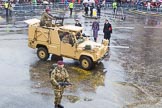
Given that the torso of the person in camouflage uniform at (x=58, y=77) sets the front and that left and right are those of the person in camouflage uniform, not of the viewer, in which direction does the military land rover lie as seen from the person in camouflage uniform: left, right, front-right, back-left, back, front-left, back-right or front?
back-left

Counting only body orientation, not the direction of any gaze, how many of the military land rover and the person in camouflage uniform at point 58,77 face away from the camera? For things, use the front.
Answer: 0

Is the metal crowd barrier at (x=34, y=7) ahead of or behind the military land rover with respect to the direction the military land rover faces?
behind

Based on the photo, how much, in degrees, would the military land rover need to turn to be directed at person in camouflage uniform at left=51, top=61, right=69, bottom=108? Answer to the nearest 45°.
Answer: approximately 45° to its right

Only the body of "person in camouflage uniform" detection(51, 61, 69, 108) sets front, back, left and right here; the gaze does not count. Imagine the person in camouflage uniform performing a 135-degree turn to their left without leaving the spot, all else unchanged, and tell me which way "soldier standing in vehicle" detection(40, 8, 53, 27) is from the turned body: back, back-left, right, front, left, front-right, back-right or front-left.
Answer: front

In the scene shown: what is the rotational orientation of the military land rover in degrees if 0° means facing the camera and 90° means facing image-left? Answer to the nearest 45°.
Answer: approximately 315°

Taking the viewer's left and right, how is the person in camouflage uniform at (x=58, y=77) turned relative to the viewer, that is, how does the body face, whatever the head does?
facing the viewer and to the right of the viewer

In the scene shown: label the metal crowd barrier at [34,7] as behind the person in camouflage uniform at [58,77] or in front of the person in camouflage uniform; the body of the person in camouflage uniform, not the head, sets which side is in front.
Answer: behind
